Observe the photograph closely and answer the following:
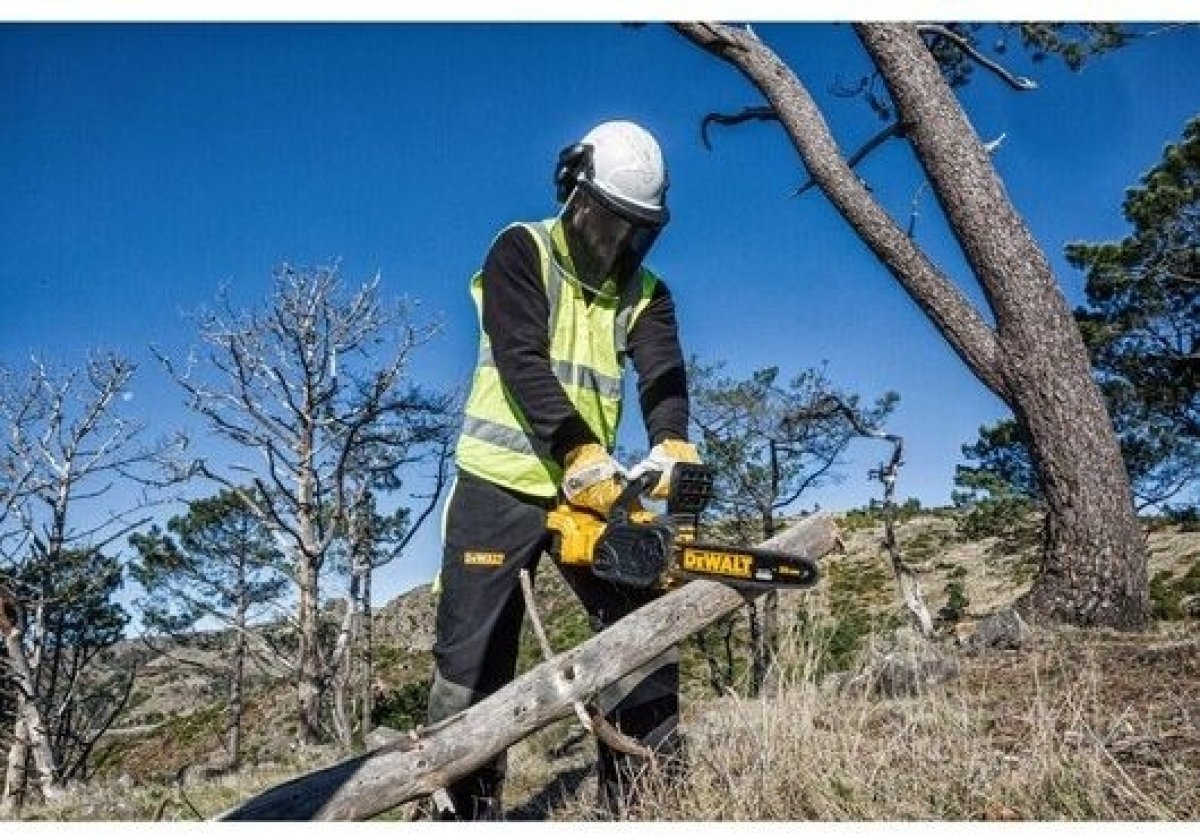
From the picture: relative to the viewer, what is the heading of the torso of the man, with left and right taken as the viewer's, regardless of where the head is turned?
facing the viewer and to the right of the viewer

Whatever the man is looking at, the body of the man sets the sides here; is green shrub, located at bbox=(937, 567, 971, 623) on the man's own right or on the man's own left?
on the man's own left

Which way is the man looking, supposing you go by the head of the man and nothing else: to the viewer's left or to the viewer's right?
to the viewer's right
